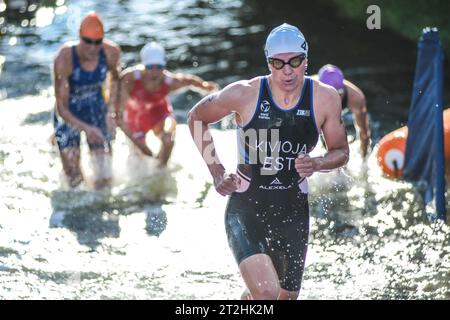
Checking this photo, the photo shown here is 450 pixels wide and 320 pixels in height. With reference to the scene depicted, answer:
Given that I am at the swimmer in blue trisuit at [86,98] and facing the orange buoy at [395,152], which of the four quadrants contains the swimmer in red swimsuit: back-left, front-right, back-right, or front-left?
front-left

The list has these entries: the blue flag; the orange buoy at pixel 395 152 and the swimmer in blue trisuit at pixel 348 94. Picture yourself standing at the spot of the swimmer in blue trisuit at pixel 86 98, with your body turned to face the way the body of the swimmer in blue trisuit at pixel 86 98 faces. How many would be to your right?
0

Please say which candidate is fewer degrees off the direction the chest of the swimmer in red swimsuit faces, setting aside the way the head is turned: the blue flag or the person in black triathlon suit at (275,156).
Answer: the person in black triathlon suit

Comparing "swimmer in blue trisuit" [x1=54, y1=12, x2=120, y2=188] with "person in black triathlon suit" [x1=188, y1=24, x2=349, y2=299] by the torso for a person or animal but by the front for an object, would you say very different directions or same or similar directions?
same or similar directions

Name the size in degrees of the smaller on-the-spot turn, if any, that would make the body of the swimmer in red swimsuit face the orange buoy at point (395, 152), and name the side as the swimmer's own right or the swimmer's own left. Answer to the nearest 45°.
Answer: approximately 90° to the swimmer's own left

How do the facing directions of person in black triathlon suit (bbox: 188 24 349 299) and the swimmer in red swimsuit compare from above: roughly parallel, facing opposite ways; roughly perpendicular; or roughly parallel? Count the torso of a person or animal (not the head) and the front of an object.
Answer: roughly parallel

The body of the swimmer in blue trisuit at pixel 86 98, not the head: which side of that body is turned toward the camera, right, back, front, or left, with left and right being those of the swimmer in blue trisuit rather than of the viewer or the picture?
front

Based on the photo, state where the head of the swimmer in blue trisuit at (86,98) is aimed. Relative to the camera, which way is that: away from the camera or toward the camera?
toward the camera

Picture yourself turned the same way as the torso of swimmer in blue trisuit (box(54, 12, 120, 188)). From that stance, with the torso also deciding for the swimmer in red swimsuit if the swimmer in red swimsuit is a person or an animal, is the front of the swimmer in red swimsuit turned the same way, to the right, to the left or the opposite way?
the same way

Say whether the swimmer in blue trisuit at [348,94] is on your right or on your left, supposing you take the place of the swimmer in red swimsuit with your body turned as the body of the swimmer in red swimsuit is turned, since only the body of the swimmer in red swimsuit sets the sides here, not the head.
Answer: on your left

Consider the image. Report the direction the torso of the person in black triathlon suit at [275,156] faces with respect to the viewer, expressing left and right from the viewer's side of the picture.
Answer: facing the viewer

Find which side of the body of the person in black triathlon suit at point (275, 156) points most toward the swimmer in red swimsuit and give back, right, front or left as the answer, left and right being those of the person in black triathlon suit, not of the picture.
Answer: back

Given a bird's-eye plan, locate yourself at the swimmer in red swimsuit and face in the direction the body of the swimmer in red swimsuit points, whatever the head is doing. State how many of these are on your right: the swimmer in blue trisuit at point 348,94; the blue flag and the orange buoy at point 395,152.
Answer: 0

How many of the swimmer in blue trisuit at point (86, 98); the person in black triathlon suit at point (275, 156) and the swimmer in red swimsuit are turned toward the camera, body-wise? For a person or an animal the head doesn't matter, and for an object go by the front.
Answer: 3
